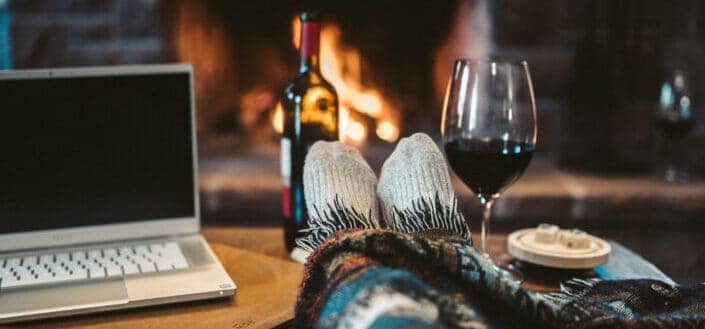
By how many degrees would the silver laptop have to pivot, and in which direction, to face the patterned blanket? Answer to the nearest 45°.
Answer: approximately 45° to its left

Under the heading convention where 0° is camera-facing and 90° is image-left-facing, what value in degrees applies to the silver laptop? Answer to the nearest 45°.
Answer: approximately 0°
